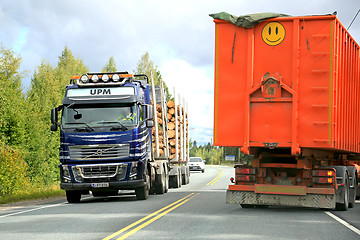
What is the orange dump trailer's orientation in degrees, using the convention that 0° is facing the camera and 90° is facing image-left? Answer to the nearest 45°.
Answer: approximately 180°

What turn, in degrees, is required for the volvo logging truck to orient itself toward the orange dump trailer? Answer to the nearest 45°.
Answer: approximately 45° to its left

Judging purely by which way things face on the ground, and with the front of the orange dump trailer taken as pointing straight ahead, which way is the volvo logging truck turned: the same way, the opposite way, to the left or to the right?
the opposite way

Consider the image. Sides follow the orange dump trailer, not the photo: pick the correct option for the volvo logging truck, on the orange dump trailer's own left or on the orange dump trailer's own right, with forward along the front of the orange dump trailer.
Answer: on the orange dump trailer's own left

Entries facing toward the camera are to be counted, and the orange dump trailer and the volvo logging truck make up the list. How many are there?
1

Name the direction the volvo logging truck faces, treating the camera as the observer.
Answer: facing the viewer
